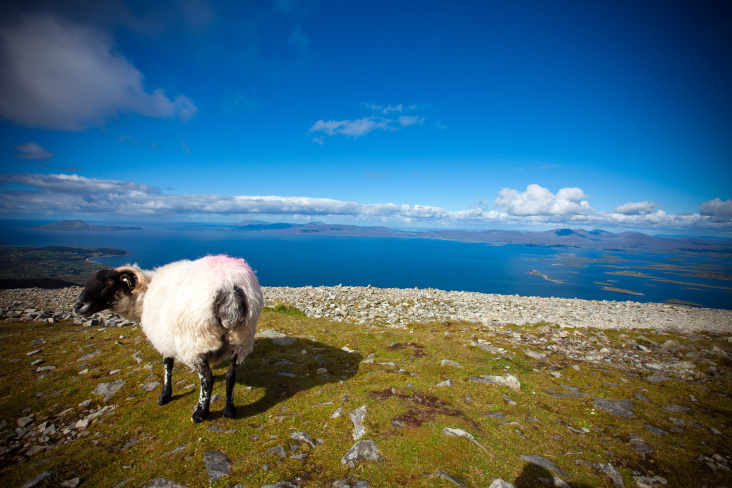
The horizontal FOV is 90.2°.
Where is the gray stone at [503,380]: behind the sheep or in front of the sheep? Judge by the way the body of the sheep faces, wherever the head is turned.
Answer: behind

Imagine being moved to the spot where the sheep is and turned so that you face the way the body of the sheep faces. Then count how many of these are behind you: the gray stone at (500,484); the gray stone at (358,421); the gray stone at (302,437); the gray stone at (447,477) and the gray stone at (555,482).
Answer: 5

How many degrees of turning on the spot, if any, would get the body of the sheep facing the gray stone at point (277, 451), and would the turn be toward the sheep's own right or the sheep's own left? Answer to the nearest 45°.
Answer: approximately 135° to the sheep's own left

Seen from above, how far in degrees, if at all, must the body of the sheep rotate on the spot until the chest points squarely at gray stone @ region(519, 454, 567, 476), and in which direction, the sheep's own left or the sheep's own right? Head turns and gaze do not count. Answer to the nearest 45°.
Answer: approximately 180°

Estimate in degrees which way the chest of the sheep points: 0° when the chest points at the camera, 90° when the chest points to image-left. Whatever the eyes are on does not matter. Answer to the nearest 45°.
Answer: approximately 135°

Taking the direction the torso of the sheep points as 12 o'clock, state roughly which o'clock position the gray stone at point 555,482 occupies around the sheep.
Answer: The gray stone is roughly at 6 o'clock from the sheep.

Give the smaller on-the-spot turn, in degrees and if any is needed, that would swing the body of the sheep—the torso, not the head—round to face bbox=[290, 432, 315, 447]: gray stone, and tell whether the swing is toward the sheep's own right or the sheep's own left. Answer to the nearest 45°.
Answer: approximately 180°

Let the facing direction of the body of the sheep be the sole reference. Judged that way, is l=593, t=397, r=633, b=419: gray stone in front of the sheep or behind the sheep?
behind

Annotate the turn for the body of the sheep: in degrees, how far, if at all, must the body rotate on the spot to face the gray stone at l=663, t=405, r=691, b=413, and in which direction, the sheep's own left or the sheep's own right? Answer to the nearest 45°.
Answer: approximately 180°

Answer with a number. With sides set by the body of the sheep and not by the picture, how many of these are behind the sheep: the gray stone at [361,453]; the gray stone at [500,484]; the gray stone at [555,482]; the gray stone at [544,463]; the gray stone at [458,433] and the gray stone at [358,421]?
6

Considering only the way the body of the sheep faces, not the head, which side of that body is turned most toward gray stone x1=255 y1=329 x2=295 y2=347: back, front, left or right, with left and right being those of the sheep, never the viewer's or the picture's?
right

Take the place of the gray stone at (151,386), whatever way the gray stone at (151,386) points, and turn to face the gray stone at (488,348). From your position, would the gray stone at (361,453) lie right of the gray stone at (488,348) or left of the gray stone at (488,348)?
right

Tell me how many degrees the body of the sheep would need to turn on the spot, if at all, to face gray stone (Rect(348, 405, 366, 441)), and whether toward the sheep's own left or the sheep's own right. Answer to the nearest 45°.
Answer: approximately 180°

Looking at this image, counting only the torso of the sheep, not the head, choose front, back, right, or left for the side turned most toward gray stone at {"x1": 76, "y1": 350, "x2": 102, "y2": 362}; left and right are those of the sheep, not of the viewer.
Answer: front
